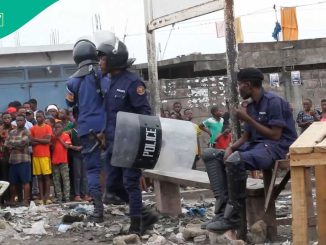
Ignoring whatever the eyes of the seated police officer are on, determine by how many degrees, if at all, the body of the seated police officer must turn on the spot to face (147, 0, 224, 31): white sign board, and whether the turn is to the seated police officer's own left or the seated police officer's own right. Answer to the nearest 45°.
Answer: approximately 90° to the seated police officer's own right

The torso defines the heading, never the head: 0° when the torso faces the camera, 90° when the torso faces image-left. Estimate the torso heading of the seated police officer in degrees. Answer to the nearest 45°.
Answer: approximately 90°

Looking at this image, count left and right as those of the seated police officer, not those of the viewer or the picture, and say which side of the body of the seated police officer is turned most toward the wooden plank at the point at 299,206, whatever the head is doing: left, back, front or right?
left

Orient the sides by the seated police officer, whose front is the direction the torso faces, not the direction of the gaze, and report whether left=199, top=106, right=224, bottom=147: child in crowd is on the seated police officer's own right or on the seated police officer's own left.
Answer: on the seated police officer's own right

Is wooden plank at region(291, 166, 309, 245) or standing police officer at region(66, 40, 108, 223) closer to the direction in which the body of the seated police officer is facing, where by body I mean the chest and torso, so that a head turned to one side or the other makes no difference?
the standing police officer

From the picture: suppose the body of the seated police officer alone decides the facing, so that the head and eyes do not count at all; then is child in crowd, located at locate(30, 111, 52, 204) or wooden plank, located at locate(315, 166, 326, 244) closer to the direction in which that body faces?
the child in crowd

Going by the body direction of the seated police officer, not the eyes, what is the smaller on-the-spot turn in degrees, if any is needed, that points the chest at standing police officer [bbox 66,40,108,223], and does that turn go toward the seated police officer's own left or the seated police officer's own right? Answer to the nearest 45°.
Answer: approximately 45° to the seated police officer's own right
